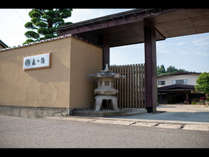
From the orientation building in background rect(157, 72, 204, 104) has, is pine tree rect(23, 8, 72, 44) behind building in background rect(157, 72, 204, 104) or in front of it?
in front

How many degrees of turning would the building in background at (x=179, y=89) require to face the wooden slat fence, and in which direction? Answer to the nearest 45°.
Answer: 0° — it already faces it

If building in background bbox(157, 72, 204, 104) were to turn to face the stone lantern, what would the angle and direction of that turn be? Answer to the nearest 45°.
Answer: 0° — it already faces it

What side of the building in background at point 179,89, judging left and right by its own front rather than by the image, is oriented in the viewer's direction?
front

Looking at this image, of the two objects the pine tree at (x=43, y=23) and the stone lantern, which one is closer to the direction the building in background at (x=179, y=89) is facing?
the stone lantern

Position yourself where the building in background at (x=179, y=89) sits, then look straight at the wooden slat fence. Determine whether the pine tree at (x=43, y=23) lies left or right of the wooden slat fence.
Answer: right
